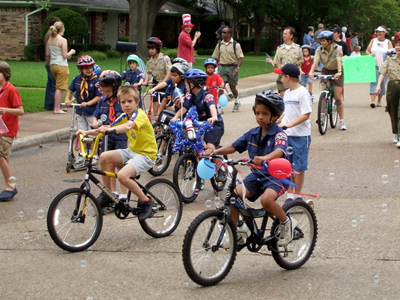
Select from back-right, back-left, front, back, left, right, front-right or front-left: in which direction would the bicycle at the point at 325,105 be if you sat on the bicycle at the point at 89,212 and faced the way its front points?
back

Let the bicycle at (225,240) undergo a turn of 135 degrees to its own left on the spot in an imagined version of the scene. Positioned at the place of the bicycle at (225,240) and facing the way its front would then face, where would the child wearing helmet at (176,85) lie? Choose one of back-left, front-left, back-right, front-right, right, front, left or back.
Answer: left

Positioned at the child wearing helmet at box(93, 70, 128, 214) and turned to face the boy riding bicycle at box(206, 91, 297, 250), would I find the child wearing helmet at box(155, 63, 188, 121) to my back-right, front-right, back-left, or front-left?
back-left

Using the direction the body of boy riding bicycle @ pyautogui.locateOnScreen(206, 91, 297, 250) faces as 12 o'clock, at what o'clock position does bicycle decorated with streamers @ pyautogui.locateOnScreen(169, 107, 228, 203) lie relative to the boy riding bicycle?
The bicycle decorated with streamers is roughly at 4 o'clock from the boy riding bicycle.

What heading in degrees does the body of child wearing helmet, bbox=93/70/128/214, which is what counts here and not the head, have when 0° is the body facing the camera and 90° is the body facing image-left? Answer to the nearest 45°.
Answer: approximately 45°

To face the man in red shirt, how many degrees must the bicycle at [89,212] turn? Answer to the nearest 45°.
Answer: approximately 135° to its right

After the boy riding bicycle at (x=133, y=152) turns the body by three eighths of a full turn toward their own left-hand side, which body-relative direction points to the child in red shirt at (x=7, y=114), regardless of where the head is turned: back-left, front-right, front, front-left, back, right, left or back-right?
back-left

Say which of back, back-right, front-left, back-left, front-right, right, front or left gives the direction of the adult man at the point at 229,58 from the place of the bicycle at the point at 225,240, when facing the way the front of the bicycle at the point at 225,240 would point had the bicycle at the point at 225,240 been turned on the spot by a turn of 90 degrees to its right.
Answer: front-right

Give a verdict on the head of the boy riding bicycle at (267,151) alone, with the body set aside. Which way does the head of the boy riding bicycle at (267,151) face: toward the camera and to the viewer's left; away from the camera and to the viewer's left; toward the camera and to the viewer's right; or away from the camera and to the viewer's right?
toward the camera and to the viewer's left
